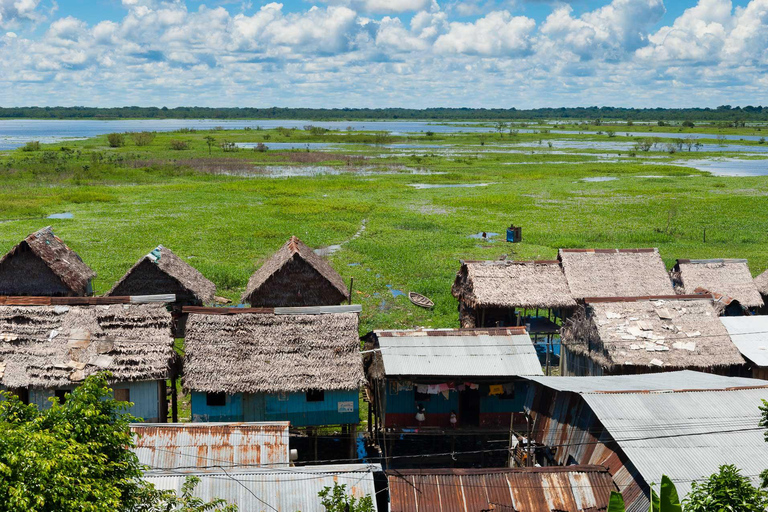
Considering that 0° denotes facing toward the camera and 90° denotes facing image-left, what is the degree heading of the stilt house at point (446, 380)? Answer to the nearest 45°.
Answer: approximately 0°

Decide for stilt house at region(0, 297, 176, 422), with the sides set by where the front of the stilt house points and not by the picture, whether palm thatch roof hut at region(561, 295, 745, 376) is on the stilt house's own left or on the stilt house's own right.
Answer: on the stilt house's own left

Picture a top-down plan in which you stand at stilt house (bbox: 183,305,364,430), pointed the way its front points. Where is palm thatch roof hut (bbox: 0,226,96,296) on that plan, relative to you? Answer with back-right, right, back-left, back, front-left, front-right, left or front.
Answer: back-right

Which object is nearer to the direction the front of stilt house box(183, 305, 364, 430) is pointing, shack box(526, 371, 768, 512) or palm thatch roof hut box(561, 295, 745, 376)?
the shack

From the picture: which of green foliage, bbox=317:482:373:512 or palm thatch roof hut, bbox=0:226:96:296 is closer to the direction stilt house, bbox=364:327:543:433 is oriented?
the green foliage

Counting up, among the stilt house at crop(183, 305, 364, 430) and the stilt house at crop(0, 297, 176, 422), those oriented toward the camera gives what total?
2

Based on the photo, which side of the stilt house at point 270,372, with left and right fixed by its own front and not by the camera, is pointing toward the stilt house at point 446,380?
left

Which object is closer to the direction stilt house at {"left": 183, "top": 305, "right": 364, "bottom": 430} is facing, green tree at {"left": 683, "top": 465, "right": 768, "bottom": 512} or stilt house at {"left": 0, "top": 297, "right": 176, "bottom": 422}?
the green tree
